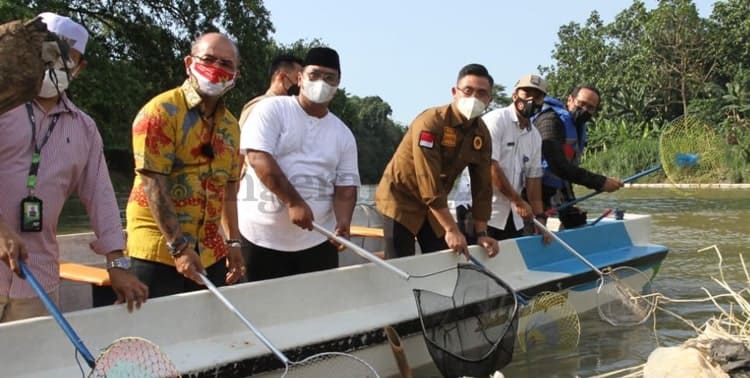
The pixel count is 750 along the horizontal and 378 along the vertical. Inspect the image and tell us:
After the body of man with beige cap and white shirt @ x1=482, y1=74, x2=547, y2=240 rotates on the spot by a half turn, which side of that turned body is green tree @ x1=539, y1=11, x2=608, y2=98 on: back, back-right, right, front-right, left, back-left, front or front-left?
front-right

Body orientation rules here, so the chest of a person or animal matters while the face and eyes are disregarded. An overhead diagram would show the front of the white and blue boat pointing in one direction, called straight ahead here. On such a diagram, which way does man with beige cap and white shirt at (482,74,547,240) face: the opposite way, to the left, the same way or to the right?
to the right

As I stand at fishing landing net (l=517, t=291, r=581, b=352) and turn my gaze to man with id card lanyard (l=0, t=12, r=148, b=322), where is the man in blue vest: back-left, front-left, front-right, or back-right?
back-right

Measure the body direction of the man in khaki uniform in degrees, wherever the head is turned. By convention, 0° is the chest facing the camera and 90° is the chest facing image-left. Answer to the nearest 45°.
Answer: approximately 315°

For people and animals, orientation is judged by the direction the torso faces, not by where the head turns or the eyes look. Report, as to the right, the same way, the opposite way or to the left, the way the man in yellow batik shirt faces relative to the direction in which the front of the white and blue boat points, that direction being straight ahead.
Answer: to the right

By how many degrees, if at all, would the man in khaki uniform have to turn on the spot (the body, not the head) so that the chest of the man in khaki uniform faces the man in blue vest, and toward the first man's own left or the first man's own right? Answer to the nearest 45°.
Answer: approximately 90° to the first man's own left

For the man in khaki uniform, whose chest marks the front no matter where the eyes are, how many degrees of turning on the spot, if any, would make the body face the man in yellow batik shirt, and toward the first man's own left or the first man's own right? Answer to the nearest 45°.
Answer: approximately 90° to the first man's own right

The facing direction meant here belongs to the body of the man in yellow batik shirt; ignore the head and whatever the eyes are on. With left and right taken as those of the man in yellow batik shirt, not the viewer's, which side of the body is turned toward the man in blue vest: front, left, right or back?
left

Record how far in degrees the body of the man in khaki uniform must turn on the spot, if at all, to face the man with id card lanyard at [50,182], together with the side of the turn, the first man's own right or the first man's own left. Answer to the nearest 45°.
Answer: approximately 90° to the first man's own right
